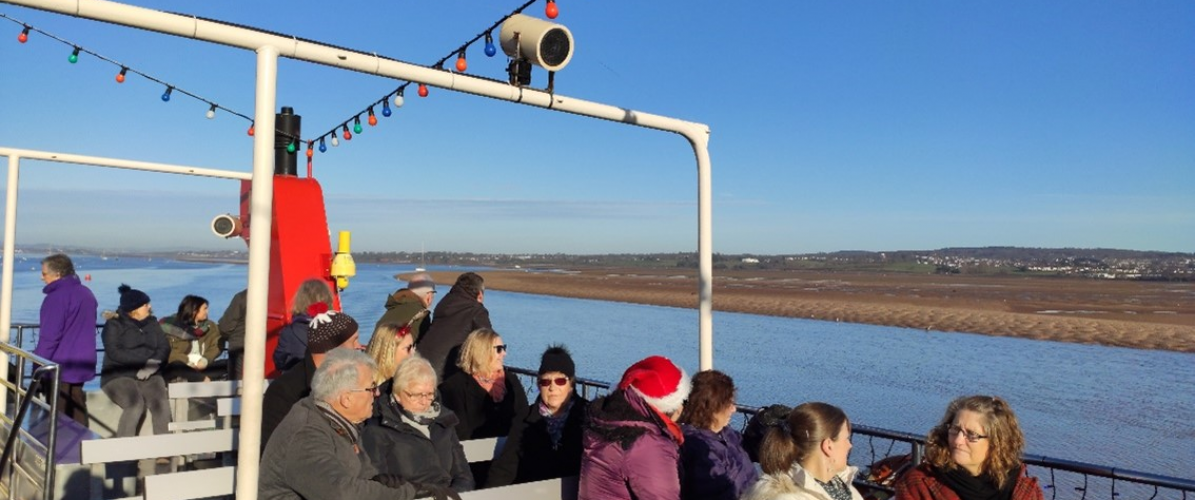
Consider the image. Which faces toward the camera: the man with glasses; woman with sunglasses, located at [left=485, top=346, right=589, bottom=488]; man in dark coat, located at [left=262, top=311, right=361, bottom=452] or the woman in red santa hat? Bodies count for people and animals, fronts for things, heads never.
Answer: the woman with sunglasses

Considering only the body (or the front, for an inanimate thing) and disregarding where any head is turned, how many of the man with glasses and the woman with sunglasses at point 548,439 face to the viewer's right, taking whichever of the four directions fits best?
1

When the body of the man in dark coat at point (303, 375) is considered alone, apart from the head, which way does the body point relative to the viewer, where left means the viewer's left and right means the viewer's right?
facing to the right of the viewer

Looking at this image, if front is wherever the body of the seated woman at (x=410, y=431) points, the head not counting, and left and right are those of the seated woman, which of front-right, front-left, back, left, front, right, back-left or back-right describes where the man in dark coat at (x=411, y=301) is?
back-left

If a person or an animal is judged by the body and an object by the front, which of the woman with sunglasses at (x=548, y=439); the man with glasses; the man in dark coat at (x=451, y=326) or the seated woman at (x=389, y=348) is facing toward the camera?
the woman with sunglasses

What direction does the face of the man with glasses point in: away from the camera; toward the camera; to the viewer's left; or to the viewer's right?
to the viewer's right

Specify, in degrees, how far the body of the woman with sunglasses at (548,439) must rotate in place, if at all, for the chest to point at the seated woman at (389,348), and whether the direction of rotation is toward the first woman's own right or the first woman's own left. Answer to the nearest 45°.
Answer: approximately 135° to the first woman's own right

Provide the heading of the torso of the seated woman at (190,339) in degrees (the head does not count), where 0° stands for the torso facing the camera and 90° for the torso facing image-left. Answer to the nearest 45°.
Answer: approximately 315°

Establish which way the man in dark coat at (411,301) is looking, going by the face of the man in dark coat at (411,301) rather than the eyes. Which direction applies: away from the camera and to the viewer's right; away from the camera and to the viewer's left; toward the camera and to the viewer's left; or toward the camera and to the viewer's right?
away from the camera and to the viewer's right

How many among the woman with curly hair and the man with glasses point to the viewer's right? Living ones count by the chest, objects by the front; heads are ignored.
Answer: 1

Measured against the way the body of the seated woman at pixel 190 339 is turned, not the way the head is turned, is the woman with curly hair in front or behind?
in front
